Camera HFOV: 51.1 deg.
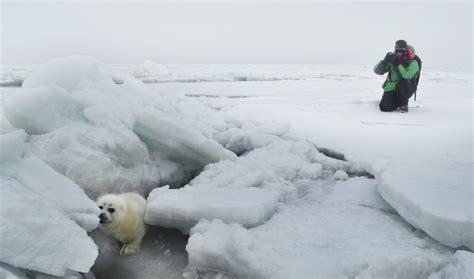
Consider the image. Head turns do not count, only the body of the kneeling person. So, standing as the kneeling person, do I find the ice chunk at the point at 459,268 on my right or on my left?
on my left

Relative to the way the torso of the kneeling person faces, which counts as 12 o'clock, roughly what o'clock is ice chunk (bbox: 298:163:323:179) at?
The ice chunk is roughly at 11 o'clock from the kneeling person.

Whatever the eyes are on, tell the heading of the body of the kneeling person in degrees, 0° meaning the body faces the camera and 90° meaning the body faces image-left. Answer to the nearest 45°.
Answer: approximately 45°

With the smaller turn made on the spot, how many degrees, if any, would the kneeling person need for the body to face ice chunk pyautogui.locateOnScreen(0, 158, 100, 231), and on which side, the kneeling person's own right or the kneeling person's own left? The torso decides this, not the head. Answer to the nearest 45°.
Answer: approximately 45° to the kneeling person's own left

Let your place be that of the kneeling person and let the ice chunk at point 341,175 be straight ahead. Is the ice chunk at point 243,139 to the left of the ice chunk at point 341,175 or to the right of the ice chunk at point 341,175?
right

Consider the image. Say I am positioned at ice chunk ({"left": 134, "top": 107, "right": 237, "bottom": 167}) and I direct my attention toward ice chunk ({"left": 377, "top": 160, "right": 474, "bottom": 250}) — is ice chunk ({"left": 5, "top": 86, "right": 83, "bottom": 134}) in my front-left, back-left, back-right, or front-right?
back-right

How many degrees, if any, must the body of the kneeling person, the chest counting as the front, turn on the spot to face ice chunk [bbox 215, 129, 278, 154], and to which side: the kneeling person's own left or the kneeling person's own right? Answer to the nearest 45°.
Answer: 0° — they already face it

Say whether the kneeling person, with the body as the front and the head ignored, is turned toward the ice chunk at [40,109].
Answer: yes

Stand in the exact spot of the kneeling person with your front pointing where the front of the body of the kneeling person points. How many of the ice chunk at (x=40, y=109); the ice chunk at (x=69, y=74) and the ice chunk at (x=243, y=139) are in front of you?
3
